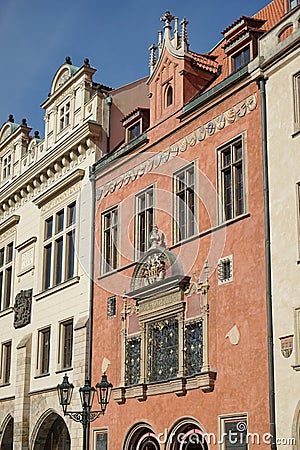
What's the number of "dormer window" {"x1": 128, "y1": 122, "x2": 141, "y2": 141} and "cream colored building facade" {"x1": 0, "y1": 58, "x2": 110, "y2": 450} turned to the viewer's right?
0

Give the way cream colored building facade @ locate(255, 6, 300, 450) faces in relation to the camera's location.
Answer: facing the viewer and to the left of the viewer

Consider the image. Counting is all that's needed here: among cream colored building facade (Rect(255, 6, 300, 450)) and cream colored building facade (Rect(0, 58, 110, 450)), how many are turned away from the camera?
0

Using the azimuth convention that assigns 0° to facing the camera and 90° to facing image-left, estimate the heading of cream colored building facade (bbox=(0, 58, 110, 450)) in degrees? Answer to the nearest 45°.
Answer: approximately 45°

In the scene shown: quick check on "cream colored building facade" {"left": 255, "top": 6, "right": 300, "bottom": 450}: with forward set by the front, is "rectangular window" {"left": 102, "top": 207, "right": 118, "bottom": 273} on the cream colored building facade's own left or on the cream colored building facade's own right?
on the cream colored building facade's own right

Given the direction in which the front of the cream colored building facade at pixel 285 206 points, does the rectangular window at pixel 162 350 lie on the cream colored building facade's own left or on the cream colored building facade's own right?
on the cream colored building facade's own right
